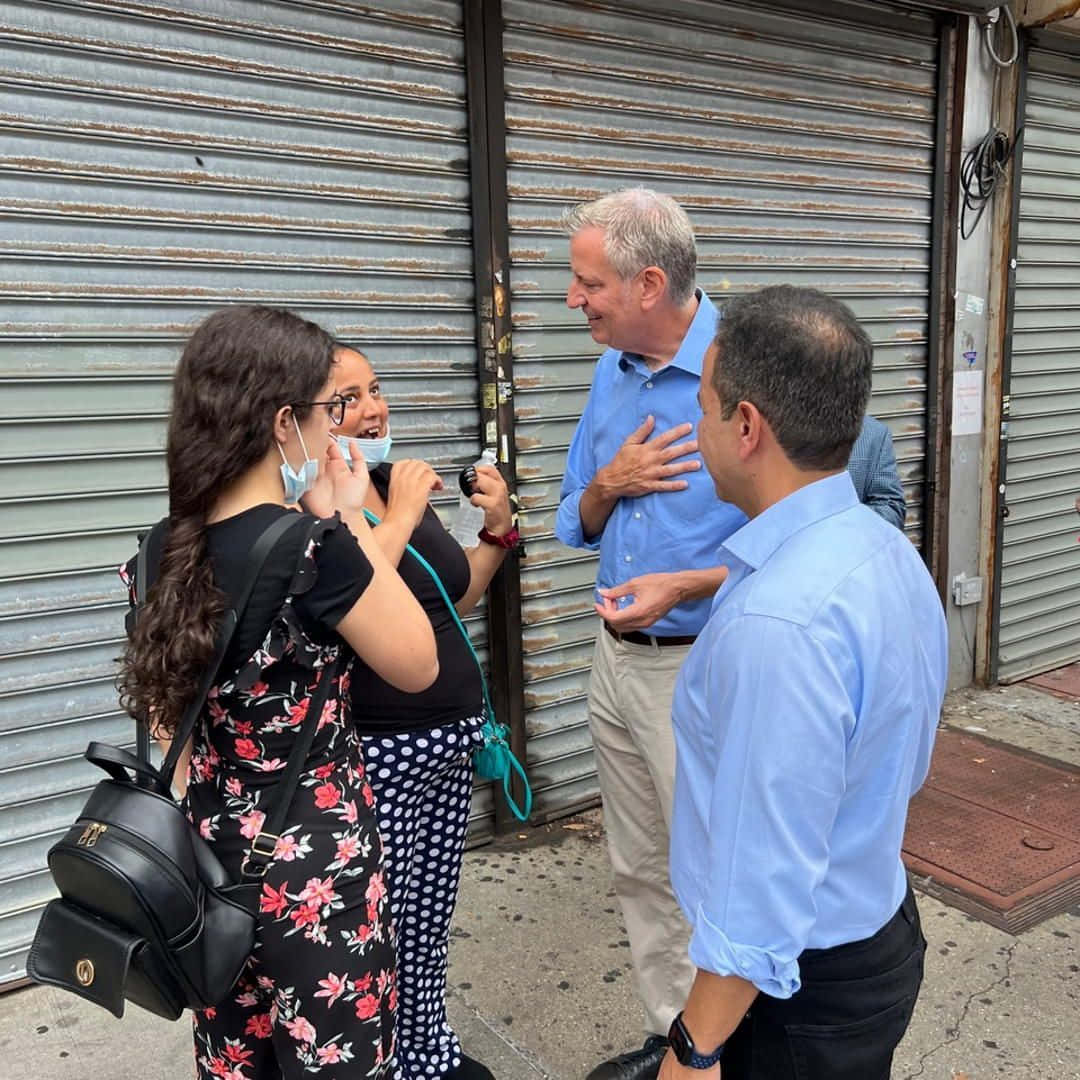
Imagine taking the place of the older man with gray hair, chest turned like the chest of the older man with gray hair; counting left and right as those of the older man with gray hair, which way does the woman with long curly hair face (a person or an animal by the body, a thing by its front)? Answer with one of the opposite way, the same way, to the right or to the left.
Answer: the opposite way

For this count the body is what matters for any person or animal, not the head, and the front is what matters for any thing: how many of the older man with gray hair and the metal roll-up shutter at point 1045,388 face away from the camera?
0

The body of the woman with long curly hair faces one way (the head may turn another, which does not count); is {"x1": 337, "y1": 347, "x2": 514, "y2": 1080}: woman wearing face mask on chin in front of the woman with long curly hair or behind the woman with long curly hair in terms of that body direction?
in front

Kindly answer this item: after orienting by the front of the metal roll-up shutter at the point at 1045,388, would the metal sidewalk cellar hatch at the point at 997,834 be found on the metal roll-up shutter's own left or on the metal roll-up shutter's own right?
on the metal roll-up shutter's own right

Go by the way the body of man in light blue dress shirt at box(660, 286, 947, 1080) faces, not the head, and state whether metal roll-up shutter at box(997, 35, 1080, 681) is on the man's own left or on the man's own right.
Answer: on the man's own right

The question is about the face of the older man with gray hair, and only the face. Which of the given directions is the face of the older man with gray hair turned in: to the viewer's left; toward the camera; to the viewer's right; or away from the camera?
to the viewer's left

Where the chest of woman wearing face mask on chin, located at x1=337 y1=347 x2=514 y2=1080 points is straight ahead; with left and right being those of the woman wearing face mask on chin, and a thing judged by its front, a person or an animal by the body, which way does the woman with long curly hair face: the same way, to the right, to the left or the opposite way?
to the left

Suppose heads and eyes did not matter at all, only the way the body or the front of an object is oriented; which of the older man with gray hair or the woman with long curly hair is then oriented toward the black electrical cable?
the woman with long curly hair

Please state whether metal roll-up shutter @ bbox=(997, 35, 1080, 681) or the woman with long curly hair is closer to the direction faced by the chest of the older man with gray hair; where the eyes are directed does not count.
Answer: the woman with long curly hair

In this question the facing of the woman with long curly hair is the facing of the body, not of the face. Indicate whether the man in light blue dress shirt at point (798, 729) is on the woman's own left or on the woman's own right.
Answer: on the woman's own right

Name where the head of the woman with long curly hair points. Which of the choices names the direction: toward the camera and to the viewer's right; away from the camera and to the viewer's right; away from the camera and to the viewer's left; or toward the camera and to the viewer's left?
away from the camera and to the viewer's right

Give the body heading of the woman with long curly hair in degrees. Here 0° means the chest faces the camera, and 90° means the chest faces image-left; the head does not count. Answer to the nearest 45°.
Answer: approximately 225°
